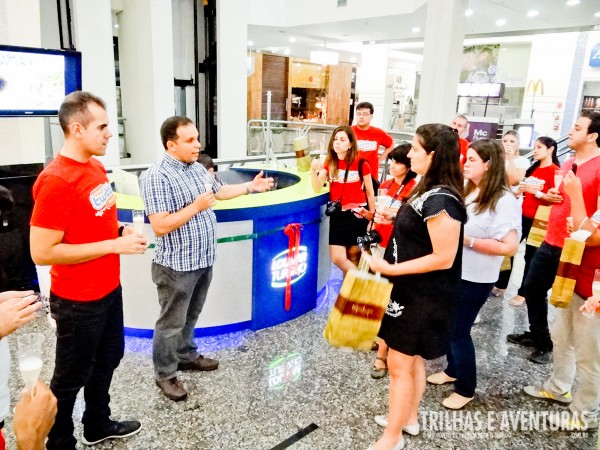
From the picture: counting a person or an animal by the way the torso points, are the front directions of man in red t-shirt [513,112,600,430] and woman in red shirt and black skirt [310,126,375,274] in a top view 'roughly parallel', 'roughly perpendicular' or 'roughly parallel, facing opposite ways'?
roughly perpendicular

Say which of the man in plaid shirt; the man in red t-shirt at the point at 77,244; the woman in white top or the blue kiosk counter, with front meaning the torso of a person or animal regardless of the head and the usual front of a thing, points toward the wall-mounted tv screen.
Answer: the woman in white top

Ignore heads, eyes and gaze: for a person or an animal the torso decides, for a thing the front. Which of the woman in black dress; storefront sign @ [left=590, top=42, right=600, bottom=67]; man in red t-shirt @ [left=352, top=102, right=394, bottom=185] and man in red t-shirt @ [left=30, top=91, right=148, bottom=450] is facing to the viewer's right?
man in red t-shirt @ [left=30, top=91, right=148, bottom=450]

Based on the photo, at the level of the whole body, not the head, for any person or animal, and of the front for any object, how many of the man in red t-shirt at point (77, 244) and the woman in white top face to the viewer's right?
1

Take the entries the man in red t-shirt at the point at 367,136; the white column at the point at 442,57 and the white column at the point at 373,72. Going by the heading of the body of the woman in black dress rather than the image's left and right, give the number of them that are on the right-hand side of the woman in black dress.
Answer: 3

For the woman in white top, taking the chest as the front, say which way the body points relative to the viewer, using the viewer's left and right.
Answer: facing to the left of the viewer

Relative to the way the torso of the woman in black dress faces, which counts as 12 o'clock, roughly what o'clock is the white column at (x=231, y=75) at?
The white column is roughly at 2 o'clock from the woman in black dress.

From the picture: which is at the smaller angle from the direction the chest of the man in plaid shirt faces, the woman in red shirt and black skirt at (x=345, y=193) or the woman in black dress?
the woman in black dress

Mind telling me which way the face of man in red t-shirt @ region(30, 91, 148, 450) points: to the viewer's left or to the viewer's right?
to the viewer's right

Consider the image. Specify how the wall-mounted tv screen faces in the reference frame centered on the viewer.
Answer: facing the viewer and to the right of the viewer

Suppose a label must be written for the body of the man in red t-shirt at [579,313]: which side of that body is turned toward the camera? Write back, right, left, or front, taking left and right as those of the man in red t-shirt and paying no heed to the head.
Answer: left

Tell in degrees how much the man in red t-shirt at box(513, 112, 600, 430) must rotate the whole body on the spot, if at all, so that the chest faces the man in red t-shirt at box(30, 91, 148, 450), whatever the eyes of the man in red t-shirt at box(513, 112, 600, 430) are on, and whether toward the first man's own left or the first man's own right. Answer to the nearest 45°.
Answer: approximately 45° to the first man's own left

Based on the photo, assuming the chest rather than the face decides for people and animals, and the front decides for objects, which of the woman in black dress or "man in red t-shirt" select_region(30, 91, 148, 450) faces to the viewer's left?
the woman in black dress
